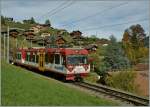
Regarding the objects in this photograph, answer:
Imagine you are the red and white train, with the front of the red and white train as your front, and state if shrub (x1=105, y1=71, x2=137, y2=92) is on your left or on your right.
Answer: on your left

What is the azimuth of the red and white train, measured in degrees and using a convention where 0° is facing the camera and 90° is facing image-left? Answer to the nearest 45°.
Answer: approximately 315°
